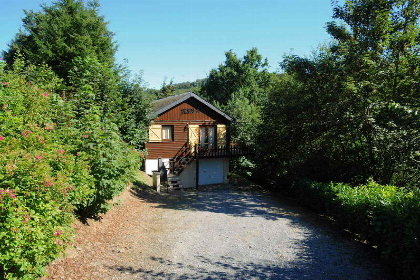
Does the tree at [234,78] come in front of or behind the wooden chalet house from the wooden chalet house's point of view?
behind

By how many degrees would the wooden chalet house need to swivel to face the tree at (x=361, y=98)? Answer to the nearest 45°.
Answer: approximately 45° to its left

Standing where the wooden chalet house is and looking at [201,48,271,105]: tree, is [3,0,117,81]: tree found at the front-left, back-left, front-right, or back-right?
back-left

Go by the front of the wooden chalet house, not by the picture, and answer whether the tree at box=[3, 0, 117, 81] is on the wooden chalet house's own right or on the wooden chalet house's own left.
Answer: on the wooden chalet house's own right

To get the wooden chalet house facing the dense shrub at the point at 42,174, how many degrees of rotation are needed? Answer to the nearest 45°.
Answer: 0° — it already faces it

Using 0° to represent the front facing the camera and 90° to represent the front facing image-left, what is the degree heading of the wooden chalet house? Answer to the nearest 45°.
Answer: approximately 0°
